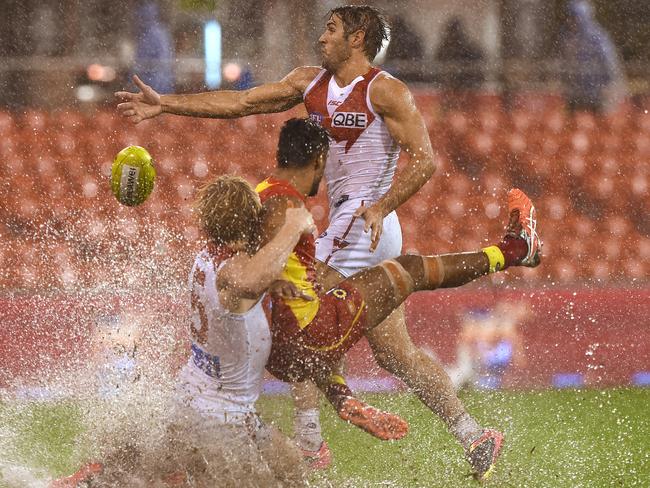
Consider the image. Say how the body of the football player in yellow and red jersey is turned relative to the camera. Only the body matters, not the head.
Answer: to the viewer's right

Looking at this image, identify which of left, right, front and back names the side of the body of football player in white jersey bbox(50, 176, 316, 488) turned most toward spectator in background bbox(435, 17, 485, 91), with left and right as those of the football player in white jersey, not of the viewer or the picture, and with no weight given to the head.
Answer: front

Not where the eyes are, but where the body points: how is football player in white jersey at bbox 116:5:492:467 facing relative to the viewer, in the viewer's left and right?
facing the viewer and to the left of the viewer

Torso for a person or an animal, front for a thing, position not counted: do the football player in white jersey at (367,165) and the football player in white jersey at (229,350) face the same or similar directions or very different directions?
very different directions

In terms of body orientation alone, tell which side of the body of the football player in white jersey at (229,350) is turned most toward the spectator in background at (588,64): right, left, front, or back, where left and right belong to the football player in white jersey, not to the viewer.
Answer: front

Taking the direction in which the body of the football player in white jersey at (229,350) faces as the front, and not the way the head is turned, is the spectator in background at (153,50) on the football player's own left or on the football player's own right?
on the football player's own left

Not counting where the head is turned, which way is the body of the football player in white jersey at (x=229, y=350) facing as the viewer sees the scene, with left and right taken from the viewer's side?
facing away from the viewer and to the right of the viewer

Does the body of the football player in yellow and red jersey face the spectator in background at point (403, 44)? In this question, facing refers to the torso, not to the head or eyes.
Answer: no

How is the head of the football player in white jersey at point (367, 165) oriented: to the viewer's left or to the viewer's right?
to the viewer's left
